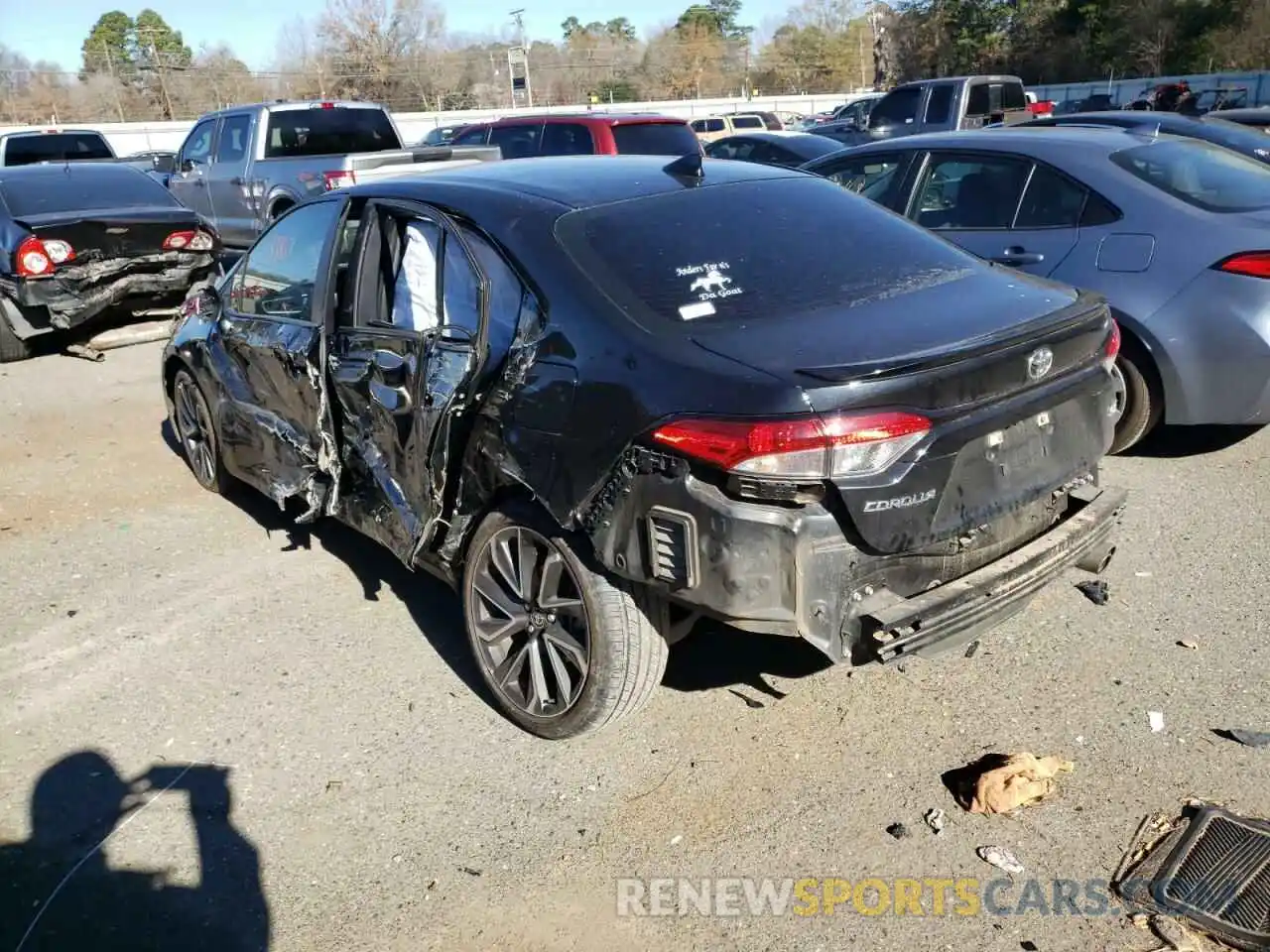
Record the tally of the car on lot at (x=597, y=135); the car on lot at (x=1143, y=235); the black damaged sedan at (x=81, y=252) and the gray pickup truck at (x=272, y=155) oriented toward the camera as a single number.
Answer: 0

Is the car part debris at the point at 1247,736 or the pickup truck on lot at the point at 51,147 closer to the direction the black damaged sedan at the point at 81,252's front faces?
the pickup truck on lot

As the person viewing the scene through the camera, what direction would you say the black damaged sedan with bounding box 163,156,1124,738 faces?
facing away from the viewer and to the left of the viewer

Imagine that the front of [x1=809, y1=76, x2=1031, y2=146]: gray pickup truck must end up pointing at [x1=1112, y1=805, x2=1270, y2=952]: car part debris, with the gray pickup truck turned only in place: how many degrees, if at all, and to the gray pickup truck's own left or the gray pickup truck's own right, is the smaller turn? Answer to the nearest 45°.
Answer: approximately 135° to the gray pickup truck's own left

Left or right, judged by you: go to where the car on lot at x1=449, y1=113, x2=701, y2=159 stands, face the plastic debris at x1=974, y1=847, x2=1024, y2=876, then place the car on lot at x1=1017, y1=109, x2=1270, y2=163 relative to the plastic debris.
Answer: left

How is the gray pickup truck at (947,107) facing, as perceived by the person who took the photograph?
facing away from the viewer and to the left of the viewer

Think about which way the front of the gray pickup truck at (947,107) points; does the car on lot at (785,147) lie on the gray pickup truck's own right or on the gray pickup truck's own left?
on the gray pickup truck's own left

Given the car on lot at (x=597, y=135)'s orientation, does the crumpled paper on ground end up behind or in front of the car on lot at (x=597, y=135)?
behind

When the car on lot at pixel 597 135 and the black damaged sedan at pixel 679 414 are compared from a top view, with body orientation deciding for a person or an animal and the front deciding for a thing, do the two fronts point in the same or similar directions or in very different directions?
same or similar directions

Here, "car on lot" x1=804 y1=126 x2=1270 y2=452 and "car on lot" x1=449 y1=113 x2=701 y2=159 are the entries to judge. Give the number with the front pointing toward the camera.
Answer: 0

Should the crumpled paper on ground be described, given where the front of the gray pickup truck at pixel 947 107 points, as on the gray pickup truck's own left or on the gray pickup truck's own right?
on the gray pickup truck's own left

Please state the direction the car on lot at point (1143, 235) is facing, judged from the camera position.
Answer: facing away from the viewer and to the left of the viewer

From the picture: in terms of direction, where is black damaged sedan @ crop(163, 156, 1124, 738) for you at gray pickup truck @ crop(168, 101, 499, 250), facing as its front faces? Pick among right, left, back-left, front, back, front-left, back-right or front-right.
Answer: back-left

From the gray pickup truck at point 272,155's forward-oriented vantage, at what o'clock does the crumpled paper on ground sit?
The crumpled paper on ground is roughly at 7 o'clock from the gray pickup truck.

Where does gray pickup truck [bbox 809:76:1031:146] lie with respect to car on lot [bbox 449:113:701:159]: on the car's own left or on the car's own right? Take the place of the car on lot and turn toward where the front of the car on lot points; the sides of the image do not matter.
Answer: on the car's own right

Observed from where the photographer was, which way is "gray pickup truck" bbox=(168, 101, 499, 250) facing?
facing away from the viewer and to the left of the viewer
